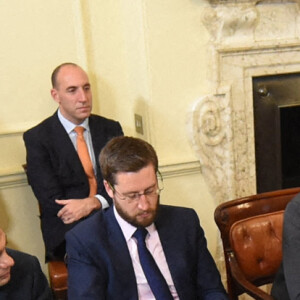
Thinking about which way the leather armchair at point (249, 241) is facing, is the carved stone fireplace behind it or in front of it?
behind

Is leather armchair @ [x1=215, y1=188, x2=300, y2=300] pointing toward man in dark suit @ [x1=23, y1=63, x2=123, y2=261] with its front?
no

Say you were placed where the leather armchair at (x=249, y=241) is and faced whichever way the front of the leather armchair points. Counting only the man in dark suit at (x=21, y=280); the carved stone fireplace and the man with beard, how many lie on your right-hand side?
2

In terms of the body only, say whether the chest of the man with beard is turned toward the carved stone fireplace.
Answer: no

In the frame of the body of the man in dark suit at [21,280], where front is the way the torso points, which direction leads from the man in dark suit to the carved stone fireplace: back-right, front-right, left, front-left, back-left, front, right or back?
left

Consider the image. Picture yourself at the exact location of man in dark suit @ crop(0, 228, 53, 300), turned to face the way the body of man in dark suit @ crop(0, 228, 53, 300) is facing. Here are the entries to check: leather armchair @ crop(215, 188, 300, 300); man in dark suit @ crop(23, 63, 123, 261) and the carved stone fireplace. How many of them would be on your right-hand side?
0

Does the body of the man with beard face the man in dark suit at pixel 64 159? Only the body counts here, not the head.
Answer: no

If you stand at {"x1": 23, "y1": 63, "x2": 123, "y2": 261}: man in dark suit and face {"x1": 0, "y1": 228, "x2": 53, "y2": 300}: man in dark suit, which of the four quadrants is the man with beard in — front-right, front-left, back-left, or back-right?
front-left

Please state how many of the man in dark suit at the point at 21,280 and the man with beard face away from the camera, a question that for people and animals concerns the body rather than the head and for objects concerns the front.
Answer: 0

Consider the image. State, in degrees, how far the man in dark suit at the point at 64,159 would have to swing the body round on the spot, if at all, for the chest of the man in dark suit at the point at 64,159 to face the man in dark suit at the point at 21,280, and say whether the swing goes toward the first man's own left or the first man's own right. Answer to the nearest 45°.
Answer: approximately 45° to the first man's own right

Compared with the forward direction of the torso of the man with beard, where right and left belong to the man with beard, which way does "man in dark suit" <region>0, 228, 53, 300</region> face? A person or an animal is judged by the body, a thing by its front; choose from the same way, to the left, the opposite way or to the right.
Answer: the same way

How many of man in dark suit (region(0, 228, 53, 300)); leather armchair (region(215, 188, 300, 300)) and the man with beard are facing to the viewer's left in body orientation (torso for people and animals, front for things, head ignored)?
0

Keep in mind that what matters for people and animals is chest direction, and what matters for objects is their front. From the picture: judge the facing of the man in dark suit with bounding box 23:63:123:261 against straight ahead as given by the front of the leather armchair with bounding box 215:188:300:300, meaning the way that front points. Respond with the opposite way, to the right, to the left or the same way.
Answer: the same way

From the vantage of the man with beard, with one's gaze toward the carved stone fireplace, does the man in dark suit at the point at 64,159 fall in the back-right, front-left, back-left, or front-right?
front-left

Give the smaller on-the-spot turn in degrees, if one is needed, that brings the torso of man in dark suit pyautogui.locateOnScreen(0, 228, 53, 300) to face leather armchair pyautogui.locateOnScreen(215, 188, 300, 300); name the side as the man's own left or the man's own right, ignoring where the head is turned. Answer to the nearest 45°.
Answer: approximately 45° to the man's own left

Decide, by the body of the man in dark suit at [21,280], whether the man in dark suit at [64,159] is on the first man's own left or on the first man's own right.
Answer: on the first man's own left

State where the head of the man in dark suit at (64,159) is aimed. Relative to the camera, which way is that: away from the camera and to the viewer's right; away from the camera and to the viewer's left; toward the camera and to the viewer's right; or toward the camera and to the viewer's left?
toward the camera and to the viewer's right

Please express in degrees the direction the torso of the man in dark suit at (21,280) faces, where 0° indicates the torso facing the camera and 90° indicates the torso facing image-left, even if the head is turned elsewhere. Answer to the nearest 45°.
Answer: approximately 315°
